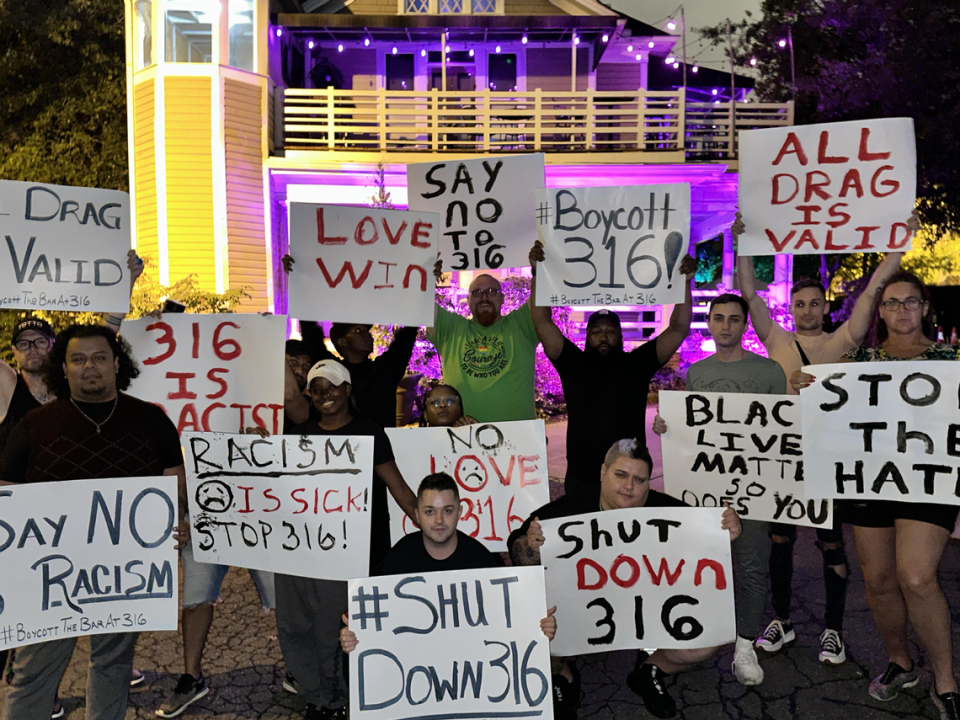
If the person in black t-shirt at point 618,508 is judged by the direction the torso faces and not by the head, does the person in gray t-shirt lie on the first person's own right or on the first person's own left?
on the first person's own left

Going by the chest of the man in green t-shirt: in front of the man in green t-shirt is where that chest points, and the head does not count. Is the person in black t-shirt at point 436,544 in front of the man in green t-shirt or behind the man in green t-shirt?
in front

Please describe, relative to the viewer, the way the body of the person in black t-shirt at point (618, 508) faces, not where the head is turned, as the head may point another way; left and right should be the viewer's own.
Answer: facing the viewer

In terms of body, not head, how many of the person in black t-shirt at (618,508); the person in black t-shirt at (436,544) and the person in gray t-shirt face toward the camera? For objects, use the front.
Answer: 3

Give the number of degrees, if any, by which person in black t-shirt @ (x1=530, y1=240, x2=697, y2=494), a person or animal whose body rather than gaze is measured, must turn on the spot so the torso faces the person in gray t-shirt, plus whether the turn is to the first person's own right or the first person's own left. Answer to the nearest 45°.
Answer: approximately 90° to the first person's own left

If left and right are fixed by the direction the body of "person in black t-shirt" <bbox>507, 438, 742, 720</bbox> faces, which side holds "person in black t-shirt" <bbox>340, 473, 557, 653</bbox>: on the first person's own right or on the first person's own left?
on the first person's own right

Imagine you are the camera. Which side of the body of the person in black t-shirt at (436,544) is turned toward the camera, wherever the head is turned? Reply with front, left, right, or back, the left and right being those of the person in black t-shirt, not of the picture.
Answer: front

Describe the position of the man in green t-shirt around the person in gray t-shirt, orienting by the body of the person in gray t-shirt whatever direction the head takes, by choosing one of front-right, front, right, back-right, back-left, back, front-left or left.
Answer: right
